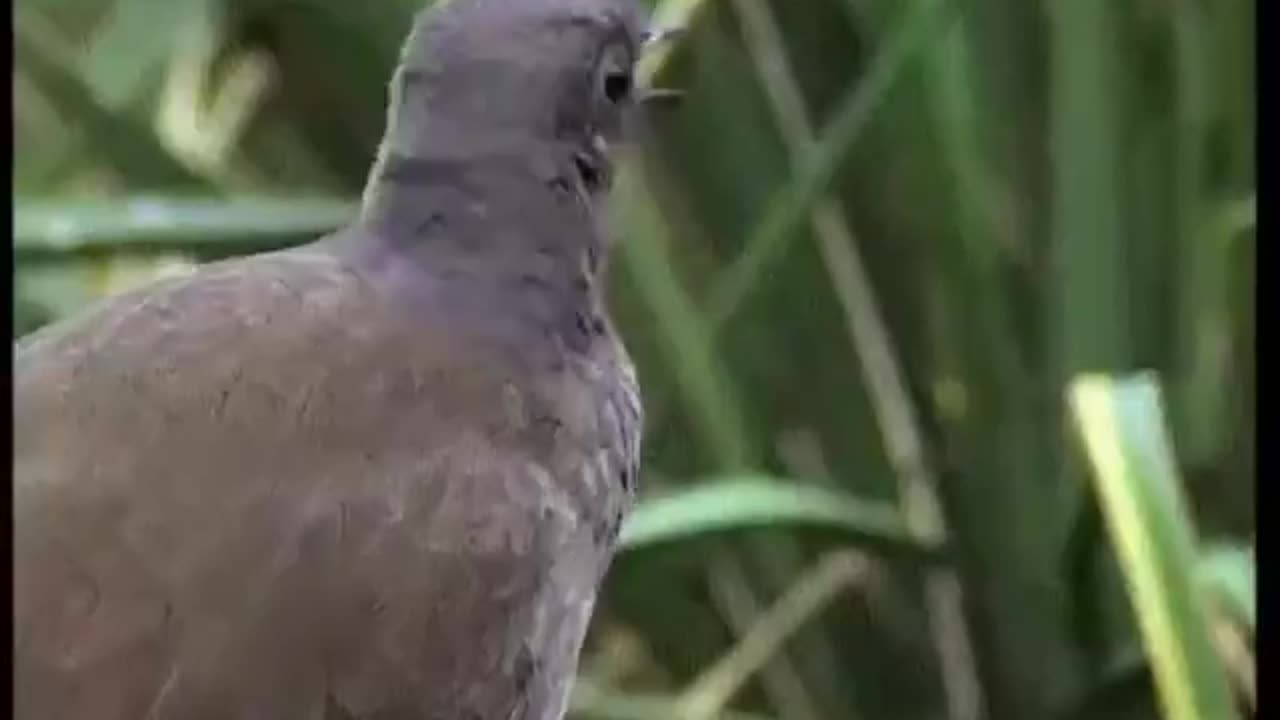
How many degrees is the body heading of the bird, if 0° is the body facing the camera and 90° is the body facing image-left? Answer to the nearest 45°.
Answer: approximately 225°
